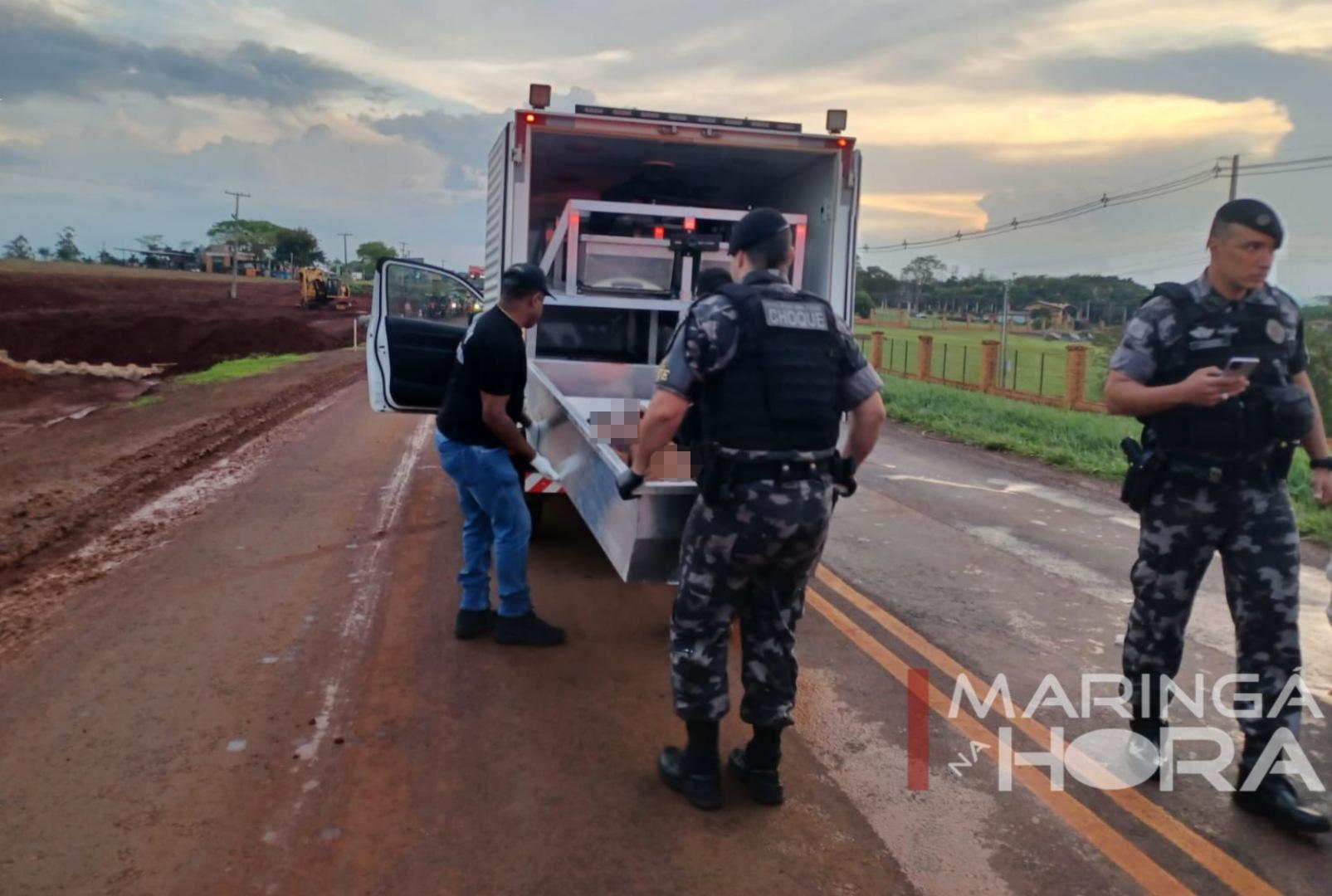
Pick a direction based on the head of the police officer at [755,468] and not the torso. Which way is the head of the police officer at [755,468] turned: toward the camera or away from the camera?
away from the camera

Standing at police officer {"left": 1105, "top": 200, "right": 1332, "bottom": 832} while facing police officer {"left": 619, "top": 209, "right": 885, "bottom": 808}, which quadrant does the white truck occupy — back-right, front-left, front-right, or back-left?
front-right

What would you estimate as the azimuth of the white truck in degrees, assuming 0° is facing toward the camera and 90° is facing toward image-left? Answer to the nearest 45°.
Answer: approximately 180°

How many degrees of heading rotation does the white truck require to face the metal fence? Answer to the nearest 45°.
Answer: approximately 45° to its right

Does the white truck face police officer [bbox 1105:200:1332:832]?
no

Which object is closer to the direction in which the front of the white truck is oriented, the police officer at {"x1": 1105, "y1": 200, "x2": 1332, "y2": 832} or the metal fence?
the metal fence

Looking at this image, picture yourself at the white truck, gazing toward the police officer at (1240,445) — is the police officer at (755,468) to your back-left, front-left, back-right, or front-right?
front-right

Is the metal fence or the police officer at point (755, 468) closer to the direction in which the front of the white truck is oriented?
the metal fence

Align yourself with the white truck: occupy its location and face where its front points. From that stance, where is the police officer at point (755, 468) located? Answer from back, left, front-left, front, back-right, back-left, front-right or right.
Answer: back
